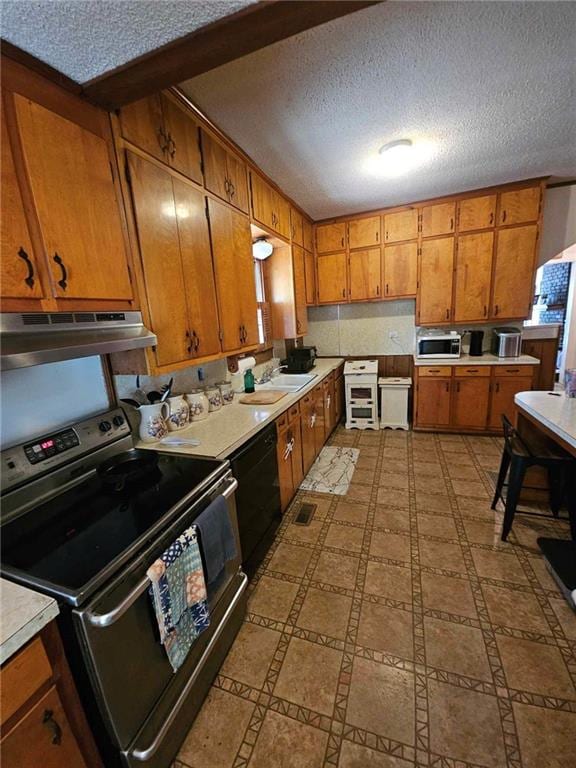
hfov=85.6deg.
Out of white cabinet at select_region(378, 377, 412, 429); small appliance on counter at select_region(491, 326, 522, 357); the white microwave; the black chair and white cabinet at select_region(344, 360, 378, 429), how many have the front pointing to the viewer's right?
1

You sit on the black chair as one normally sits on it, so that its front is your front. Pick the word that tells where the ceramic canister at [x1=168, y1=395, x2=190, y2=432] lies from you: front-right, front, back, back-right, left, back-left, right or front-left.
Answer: back-right

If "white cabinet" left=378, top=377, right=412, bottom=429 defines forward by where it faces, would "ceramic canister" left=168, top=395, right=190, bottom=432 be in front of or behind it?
in front

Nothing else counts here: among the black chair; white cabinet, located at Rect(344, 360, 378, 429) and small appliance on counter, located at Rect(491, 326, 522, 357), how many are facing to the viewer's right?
1

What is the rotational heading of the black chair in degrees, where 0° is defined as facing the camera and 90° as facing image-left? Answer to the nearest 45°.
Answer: approximately 270°

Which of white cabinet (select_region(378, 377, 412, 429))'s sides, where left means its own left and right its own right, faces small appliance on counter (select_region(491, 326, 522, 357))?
left

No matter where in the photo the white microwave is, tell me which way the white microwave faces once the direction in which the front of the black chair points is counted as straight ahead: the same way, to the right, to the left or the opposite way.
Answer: to the right

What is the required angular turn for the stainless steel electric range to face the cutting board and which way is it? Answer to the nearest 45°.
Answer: approximately 90° to its left

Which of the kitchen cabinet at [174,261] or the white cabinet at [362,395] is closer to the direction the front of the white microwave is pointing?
the kitchen cabinet

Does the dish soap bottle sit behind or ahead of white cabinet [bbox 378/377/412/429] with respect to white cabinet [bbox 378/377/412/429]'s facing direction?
ahead

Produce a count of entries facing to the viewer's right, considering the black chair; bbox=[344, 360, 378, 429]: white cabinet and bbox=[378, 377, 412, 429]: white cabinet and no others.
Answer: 1

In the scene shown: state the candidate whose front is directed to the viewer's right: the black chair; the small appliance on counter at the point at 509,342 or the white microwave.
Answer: the black chair

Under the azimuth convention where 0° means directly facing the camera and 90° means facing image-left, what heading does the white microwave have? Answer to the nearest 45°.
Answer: approximately 0°

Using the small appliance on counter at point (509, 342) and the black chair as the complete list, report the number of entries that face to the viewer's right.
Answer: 1

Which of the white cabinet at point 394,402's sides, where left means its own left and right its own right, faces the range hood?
front

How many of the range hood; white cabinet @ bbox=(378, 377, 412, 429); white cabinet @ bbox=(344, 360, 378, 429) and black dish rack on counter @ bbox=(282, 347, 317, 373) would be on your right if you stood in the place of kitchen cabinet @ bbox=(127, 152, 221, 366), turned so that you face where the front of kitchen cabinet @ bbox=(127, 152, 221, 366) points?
1
